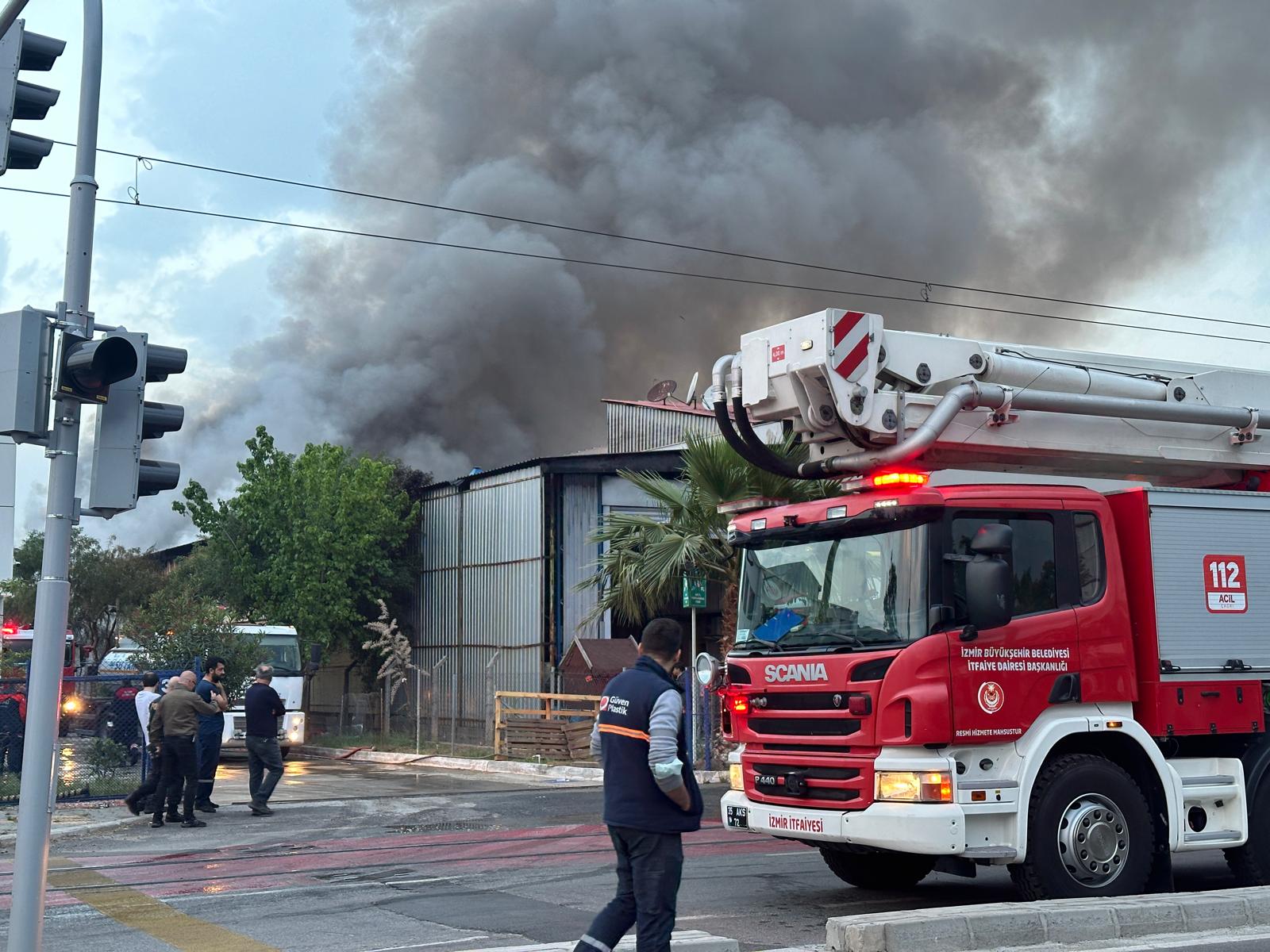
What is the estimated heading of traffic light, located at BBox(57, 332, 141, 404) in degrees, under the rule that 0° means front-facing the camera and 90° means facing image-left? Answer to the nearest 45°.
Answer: approximately 315°

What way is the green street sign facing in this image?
toward the camera

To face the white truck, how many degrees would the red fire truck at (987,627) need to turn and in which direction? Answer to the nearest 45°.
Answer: approximately 90° to its right

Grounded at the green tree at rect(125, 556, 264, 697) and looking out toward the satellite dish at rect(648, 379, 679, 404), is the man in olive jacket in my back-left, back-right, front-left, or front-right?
back-right

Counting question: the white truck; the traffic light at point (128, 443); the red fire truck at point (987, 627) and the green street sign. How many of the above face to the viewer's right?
1

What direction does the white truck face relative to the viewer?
toward the camera

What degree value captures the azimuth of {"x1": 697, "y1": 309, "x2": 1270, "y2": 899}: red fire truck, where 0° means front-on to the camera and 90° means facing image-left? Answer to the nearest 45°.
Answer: approximately 45°

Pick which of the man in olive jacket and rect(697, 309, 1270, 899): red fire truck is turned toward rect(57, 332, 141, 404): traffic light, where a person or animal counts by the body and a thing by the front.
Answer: the red fire truck

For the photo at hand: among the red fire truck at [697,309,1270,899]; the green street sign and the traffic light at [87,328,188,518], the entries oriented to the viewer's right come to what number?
1

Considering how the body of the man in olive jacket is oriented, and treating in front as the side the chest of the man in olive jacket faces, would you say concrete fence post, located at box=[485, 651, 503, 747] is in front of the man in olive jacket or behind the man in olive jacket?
in front

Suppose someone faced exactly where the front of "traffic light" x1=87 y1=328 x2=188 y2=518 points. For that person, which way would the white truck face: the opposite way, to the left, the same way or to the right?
to the right

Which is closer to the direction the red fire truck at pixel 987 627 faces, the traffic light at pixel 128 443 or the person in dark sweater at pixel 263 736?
the traffic light

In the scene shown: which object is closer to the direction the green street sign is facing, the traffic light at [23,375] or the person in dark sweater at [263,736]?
the traffic light

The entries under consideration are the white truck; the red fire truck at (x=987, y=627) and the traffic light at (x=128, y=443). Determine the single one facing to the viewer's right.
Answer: the traffic light

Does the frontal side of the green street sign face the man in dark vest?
yes

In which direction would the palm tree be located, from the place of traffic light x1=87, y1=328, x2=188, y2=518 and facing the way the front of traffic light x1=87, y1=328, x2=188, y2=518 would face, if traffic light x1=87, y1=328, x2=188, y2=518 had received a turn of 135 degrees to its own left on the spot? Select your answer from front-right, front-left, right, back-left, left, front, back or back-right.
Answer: right
